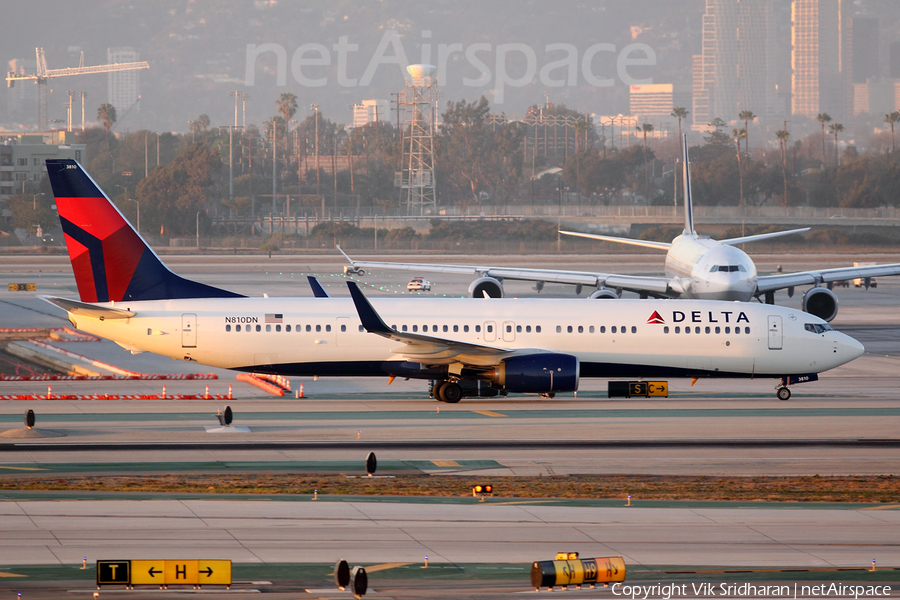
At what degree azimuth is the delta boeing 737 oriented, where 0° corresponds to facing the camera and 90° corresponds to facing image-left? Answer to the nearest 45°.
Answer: approximately 270°
